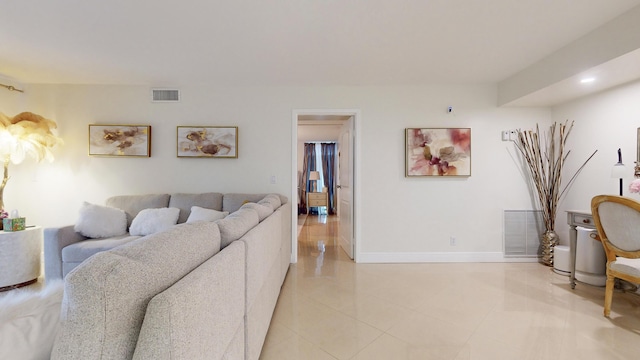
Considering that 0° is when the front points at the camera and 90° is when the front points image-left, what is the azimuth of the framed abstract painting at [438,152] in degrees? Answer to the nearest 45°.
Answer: approximately 0°

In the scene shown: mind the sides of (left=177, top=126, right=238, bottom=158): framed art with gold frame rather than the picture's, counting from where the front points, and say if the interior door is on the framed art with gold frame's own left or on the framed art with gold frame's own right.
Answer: on the framed art with gold frame's own left

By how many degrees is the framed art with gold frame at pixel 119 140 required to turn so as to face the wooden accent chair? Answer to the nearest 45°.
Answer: approximately 45° to its left

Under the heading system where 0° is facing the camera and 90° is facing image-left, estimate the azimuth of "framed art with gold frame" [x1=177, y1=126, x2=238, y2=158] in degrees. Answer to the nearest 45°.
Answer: approximately 0°

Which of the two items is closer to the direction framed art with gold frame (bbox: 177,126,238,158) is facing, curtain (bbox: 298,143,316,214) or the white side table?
the white side table
